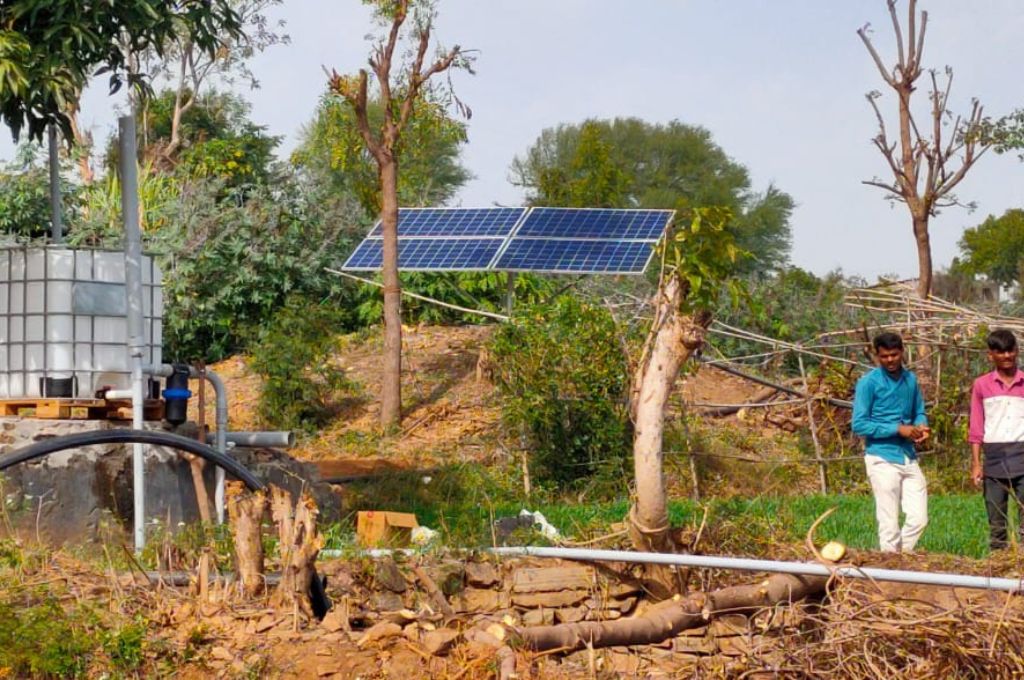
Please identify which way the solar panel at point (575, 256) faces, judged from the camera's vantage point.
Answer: facing the viewer and to the left of the viewer

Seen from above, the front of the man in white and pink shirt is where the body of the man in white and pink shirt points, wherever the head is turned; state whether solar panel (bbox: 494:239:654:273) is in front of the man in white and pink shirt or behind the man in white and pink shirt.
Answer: behind

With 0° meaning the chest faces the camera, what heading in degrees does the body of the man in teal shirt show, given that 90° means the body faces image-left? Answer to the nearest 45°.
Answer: approximately 315°

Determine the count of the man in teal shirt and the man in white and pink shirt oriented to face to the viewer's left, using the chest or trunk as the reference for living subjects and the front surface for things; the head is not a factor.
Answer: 0

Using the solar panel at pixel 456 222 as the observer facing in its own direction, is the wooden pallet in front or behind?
in front

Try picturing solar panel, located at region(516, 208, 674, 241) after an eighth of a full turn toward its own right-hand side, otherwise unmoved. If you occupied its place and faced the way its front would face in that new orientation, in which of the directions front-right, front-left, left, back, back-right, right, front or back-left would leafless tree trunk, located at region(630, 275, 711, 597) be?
left

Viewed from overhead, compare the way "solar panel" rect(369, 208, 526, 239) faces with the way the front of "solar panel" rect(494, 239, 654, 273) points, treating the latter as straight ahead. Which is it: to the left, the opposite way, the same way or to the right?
the same way

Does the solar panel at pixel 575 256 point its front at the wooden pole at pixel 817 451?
no

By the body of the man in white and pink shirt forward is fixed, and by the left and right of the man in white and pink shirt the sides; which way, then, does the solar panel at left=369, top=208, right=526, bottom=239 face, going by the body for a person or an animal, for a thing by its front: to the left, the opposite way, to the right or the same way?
the same way

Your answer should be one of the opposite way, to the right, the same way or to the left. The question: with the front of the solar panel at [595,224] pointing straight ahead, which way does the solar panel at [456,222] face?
the same way

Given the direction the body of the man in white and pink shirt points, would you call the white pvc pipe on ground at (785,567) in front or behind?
in front

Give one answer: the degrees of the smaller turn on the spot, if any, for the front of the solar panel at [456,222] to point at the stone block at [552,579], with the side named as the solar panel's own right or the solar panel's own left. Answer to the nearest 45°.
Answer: approximately 45° to the solar panel's own left

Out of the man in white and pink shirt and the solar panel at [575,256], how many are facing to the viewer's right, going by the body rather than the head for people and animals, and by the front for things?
0

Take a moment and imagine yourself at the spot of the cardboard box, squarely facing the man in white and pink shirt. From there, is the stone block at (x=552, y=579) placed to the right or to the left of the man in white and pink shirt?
right

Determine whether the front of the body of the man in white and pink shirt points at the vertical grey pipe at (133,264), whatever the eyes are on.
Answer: no

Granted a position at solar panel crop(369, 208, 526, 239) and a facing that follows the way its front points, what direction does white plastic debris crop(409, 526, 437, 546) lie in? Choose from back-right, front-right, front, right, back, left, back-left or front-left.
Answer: front-left

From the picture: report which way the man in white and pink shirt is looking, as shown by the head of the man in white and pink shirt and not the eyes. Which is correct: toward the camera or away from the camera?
toward the camera

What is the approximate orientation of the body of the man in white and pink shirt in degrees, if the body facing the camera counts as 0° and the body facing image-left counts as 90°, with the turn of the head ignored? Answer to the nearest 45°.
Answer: approximately 0°
